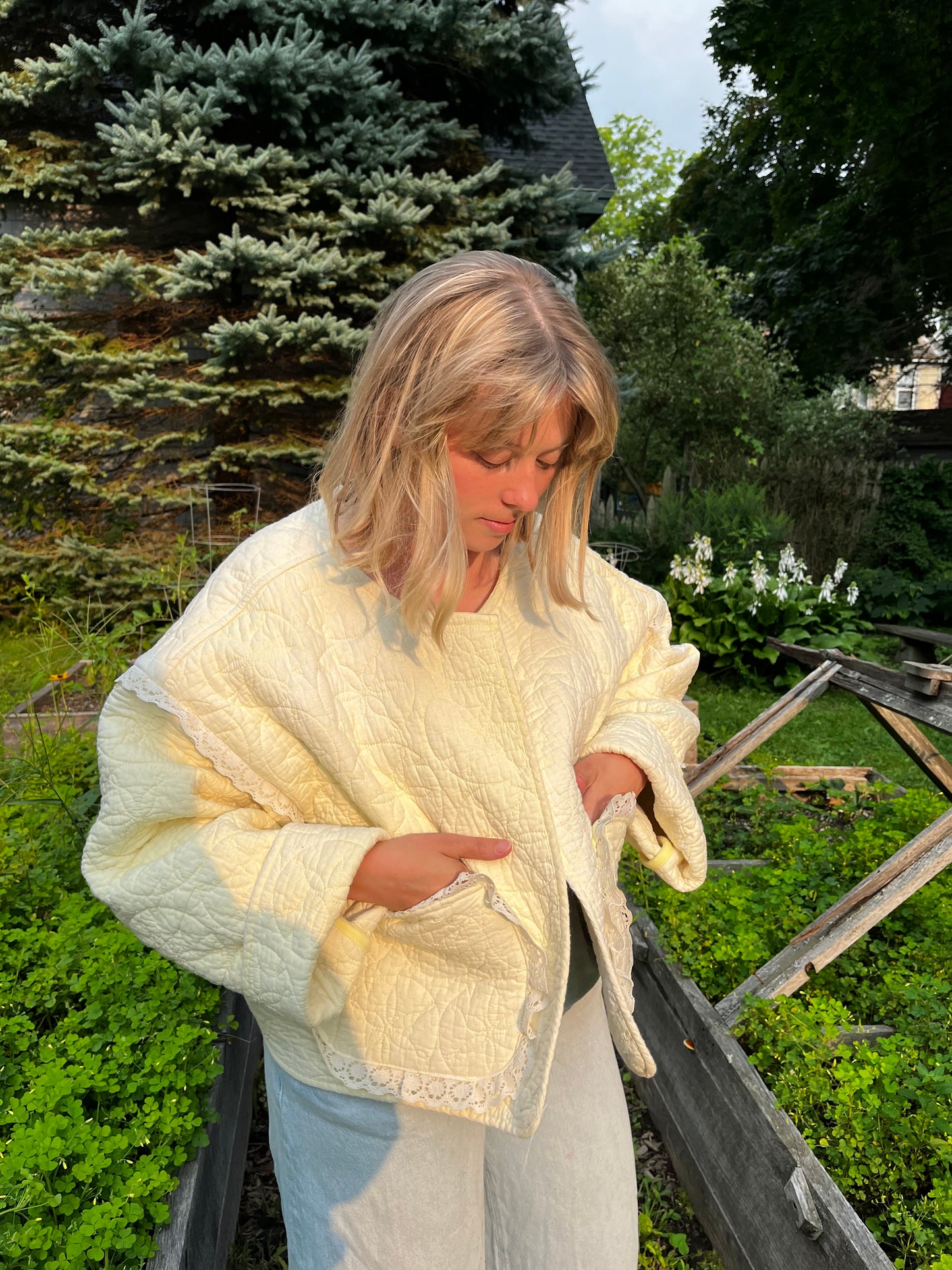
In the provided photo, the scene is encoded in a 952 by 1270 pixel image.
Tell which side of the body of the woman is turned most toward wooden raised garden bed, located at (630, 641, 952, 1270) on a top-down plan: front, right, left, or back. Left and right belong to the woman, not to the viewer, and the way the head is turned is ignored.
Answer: left

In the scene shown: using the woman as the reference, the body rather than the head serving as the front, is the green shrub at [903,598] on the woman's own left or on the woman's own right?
on the woman's own left

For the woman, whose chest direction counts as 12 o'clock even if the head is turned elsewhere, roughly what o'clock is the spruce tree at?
The spruce tree is roughly at 7 o'clock from the woman.

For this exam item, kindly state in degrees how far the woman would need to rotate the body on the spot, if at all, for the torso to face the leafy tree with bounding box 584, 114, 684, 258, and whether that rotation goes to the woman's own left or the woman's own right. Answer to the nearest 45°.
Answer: approximately 135° to the woman's own left

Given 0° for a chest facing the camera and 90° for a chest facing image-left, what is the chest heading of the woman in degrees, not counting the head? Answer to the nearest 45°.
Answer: approximately 315°

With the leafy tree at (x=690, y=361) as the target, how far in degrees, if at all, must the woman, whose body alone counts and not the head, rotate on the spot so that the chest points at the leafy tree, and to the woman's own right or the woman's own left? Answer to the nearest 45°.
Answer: approximately 135° to the woman's own left

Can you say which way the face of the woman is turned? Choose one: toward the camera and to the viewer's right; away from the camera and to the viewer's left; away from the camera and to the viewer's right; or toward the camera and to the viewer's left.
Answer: toward the camera and to the viewer's right

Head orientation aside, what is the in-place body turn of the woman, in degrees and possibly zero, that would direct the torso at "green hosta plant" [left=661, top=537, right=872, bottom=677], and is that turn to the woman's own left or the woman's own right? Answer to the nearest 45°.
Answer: approximately 90° to the woman's own left

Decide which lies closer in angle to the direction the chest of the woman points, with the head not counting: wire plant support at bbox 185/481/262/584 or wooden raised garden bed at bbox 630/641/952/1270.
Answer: the wooden raised garden bed
